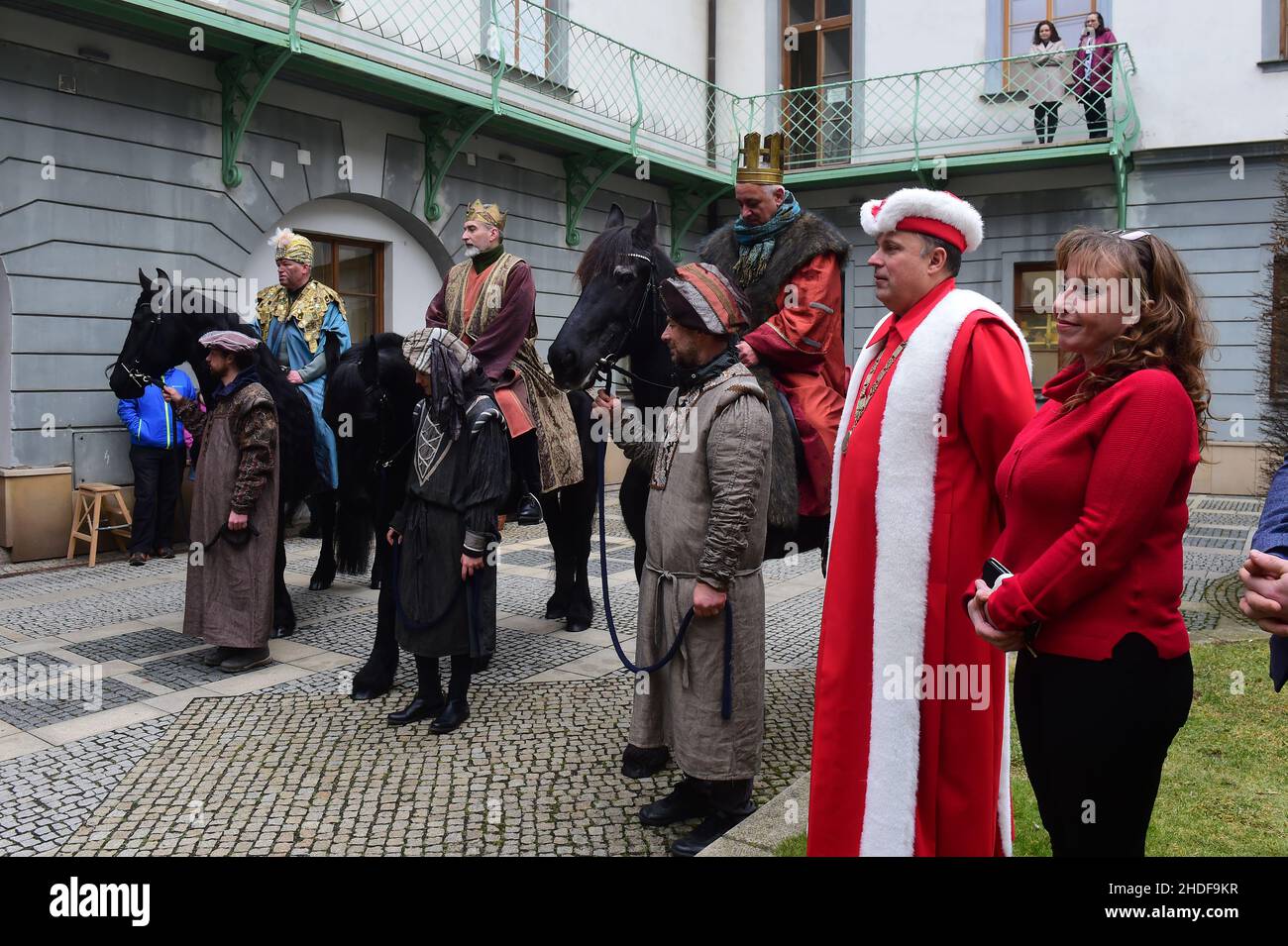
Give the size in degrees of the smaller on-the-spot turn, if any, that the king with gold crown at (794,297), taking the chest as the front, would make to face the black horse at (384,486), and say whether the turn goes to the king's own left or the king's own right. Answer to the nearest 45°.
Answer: approximately 90° to the king's own right

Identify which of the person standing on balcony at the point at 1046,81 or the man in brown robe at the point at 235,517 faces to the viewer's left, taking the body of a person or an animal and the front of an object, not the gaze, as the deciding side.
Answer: the man in brown robe

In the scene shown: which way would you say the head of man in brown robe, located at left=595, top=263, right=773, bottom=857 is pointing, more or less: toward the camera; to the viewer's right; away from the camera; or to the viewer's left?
to the viewer's left

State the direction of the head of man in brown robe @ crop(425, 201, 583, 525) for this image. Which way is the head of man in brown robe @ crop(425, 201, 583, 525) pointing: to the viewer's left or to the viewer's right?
to the viewer's left

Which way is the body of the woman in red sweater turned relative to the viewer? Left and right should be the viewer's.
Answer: facing to the left of the viewer

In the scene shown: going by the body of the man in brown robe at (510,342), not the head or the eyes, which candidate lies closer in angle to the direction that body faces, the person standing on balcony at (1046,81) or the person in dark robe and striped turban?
the person in dark robe and striped turban

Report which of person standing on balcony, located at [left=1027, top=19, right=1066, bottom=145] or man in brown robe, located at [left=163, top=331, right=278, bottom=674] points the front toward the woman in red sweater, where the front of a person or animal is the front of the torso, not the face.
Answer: the person standing on balcony

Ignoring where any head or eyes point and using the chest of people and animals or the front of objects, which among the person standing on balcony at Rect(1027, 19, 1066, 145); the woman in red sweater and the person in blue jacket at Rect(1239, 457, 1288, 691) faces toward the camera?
the person standing on balcony

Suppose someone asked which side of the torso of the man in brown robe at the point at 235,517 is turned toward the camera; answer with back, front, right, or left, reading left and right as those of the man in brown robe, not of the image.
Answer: left

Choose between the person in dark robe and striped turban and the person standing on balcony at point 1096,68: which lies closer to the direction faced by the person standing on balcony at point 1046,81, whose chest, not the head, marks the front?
the person in dark robe and striped turban

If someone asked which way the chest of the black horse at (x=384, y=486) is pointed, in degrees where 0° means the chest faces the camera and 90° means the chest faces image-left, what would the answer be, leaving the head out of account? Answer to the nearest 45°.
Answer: approximately 45°

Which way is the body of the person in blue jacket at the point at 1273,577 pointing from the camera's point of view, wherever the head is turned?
to the viewer's left

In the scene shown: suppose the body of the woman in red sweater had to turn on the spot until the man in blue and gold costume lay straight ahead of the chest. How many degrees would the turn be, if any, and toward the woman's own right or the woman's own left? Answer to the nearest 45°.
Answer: approximately 45° to the woman's own right

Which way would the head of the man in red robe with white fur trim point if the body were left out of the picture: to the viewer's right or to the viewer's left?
to the viewer's left
